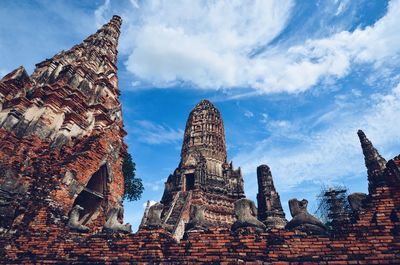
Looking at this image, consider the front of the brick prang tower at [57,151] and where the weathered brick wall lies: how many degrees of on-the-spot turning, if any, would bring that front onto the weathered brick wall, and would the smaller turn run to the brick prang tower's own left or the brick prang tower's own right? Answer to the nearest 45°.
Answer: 0° — it already faces it

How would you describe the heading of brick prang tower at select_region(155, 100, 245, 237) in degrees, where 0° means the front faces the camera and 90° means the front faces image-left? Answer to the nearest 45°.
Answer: approximately 45°

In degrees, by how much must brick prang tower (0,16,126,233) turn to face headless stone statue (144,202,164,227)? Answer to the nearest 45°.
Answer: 0° — it already faces it

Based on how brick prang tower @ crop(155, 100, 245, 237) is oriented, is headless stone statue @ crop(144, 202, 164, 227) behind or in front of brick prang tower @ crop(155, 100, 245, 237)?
in front

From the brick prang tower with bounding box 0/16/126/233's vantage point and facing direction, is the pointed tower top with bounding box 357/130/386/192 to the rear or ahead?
ahead

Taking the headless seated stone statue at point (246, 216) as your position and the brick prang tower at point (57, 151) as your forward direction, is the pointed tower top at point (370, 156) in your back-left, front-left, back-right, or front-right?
back-right

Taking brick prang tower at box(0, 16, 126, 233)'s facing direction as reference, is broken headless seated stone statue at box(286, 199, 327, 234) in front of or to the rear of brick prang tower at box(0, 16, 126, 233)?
in front

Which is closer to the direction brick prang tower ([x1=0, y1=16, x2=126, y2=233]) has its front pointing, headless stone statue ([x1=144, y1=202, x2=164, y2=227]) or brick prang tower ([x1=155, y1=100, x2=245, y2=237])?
the headless stone statue

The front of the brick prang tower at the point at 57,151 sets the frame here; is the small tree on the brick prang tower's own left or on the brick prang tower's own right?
on the brick prang tower's own left

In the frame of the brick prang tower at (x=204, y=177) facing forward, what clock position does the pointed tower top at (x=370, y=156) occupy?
The pointed tower top is roughly at 9 o'clock from the brick prang tower.

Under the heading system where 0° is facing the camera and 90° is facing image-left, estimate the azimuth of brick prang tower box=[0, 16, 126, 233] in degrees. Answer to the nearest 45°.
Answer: approximately 315°
